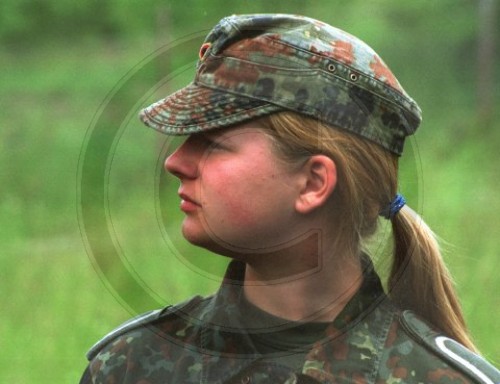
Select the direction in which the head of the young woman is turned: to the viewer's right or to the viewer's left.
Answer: to the viewer's left

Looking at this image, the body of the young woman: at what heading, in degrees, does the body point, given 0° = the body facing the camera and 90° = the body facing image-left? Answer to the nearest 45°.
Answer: approximately 0°
